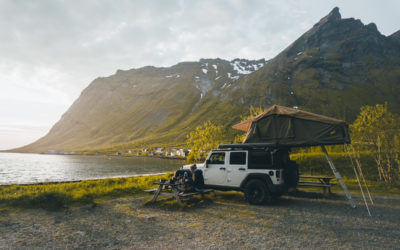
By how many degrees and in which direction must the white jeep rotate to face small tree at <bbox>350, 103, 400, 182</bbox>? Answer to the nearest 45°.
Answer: approximately 90° to its right

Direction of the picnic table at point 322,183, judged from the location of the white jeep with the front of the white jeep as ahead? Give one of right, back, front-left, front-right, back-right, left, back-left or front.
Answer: right

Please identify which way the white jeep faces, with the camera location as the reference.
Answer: facing away from the viewer and to the left of the viewer
